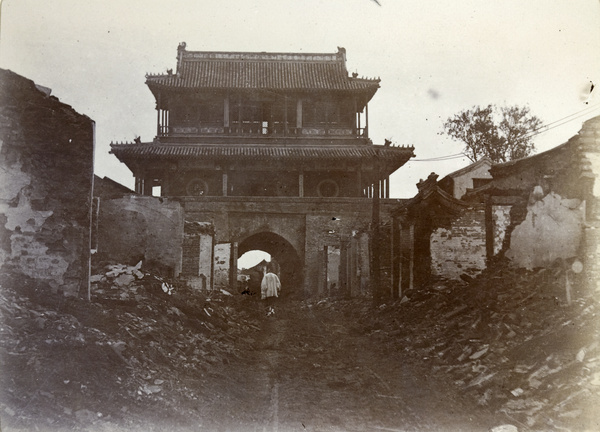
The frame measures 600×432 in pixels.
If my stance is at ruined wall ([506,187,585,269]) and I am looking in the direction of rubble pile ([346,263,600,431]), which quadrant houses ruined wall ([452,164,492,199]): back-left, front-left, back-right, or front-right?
back-right

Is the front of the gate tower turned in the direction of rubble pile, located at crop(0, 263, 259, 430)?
yes

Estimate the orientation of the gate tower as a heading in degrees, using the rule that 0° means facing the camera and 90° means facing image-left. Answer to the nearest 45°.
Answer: approximately 0°

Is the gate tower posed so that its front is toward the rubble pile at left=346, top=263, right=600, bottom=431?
yes

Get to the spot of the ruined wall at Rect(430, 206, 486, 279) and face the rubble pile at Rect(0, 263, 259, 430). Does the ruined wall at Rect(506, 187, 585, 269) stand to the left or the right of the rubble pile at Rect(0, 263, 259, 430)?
left
